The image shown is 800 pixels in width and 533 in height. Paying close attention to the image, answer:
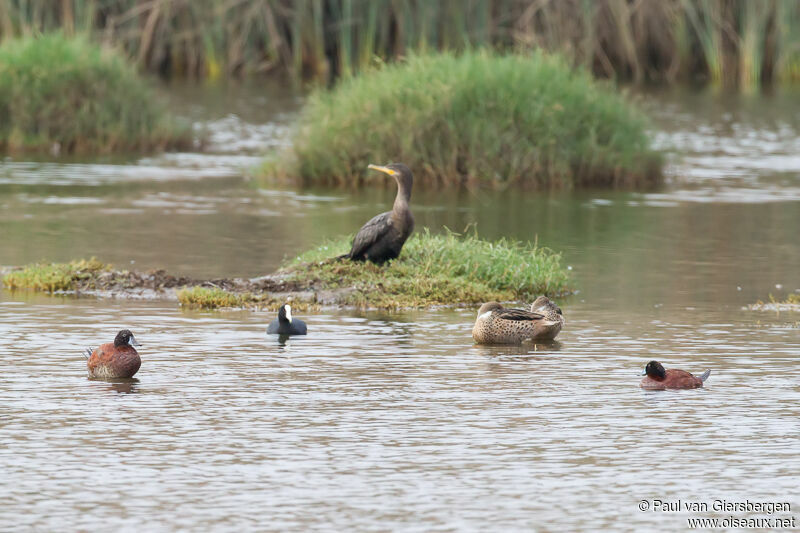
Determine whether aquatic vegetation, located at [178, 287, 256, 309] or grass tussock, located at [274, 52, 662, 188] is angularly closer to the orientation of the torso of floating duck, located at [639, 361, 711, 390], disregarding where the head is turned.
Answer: the aquatic vegetation

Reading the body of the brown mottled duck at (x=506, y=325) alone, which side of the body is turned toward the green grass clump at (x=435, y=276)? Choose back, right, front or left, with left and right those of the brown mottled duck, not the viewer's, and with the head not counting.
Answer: right

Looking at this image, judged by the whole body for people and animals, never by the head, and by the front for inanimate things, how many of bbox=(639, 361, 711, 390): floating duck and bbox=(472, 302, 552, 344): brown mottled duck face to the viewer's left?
2

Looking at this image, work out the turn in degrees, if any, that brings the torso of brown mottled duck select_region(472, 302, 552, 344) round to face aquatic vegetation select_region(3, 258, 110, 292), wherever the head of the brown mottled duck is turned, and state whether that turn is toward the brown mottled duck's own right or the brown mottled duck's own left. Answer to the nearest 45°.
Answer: approximately 45° to the brown mottled duck's own right

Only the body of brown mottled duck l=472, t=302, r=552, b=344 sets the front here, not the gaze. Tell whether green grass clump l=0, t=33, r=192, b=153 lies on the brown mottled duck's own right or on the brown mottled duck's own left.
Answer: on the brown mottled duck's own right

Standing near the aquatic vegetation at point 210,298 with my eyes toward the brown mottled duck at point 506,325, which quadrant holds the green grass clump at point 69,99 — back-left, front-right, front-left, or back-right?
back-left

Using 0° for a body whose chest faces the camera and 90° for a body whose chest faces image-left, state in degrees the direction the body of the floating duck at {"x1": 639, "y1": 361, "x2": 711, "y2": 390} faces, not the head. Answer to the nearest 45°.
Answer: approximately 90°

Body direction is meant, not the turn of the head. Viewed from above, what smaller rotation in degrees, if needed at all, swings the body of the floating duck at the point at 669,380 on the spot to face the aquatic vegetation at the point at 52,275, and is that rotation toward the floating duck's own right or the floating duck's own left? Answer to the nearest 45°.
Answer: approximately 45° to the floating duck's own right

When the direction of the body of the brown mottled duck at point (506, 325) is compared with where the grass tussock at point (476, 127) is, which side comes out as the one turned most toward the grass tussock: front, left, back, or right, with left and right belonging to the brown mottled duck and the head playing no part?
right

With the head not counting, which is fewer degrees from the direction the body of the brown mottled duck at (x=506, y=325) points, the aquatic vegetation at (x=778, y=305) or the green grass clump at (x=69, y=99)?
the green grass clump

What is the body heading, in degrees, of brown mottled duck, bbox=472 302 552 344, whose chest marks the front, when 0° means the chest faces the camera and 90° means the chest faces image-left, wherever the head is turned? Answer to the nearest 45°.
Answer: approximately 90°

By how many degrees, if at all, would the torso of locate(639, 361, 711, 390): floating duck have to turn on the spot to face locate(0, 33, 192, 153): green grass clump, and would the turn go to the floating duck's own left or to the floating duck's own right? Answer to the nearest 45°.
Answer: approximately 45° to the floating duck's own right
